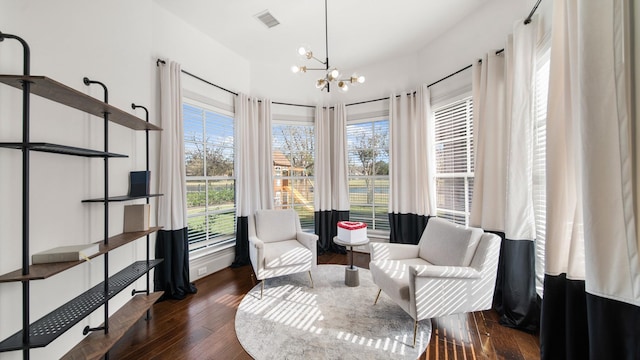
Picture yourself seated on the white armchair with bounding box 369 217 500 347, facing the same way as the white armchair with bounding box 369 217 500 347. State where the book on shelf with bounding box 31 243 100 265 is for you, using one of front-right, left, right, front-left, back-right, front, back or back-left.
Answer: front

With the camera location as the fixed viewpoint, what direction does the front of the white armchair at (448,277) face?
facing the viewer and to the left of the viewer

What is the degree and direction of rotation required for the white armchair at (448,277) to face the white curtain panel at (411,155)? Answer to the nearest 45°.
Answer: approximately 135° to its right

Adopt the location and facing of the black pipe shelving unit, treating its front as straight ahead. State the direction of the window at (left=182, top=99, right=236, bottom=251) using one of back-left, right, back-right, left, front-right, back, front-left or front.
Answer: left

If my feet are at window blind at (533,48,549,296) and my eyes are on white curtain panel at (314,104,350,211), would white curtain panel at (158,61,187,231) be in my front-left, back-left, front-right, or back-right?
front-left

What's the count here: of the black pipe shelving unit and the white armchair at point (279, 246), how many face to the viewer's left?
0

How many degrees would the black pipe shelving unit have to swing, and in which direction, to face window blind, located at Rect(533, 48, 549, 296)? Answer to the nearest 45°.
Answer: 0° — it already faces it

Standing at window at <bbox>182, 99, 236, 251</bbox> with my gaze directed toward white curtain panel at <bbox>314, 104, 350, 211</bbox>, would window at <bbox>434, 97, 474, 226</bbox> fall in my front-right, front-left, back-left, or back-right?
front-right

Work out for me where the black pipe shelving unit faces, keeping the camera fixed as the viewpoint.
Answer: facing the viewer and to the right of the viewer

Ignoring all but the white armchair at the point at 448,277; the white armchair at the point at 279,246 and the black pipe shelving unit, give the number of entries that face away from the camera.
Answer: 0

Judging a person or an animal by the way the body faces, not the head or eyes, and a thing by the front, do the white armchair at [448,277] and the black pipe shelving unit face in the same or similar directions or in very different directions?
very different directions

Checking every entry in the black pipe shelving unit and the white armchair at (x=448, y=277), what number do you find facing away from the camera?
0

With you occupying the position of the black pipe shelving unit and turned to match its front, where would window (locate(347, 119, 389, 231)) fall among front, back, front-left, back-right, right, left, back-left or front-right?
front-left

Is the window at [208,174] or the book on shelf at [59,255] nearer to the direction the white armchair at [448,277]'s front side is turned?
the book on shelf

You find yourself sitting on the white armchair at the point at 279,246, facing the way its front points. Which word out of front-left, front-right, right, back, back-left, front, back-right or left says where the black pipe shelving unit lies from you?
right
